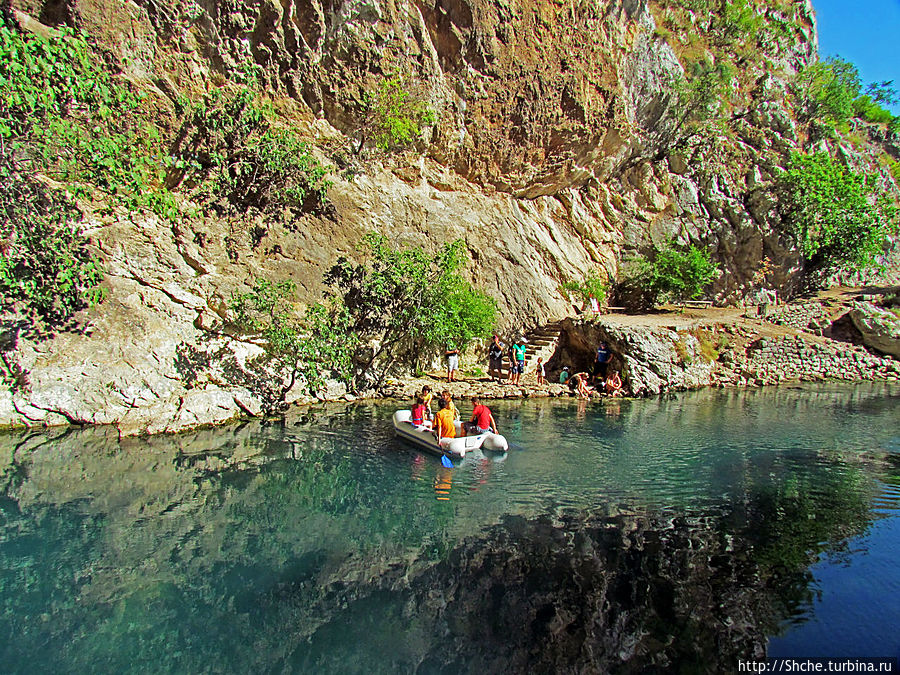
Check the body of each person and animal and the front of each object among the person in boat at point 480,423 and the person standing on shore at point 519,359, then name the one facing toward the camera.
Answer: the person standing on shore

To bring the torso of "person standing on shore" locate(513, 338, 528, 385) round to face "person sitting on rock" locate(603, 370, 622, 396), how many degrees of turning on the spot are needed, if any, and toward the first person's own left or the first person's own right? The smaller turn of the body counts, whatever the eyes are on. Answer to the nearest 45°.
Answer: approximately 90° to the first person's own left

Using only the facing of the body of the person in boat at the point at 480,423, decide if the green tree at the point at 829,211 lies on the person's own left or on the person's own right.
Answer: on the person's own right

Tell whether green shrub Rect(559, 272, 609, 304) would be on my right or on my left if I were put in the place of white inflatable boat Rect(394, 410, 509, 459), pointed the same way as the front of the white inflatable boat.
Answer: on my right

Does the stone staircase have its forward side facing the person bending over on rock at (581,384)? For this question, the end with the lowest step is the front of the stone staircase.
no

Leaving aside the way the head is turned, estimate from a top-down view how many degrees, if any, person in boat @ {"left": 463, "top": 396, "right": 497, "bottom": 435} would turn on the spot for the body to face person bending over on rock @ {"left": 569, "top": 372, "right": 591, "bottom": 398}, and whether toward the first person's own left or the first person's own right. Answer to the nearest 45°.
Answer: approximately 90° to the first person's own right

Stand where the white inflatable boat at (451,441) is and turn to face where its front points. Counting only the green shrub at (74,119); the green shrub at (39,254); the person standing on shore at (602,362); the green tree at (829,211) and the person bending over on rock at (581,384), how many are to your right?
3

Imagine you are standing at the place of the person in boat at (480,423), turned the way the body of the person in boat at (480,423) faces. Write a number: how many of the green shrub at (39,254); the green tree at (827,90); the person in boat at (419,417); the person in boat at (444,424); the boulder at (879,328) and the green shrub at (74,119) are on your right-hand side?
2

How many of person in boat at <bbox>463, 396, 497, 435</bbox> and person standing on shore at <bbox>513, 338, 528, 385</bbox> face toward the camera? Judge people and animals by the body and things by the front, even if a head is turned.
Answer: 1

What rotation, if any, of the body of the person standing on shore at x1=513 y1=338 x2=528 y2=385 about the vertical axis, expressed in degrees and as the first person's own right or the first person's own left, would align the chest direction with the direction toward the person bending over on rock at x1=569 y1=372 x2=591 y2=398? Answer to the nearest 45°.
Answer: approximately 90° to the first person's own left

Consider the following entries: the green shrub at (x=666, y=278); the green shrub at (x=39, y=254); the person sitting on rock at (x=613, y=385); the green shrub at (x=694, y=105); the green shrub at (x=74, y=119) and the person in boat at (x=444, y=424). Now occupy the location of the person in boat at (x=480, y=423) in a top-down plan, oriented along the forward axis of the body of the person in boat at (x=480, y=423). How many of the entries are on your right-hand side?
3

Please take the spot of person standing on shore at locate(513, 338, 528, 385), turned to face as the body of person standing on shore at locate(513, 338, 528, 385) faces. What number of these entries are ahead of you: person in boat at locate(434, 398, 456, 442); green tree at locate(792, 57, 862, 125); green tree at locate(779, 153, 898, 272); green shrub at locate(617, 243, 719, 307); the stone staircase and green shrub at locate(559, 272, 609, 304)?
1

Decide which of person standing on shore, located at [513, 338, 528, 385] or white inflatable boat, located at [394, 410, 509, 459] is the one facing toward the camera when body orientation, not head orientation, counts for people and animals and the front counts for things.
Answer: the person standing on shore

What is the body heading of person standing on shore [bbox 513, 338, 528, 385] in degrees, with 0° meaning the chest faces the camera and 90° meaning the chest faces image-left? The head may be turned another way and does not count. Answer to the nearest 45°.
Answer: approximately 0°

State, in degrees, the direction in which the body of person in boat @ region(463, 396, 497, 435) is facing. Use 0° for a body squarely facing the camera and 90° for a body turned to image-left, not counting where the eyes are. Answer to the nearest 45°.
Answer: approximately 135°

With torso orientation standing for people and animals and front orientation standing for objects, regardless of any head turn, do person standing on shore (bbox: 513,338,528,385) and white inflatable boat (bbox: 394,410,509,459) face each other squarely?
no

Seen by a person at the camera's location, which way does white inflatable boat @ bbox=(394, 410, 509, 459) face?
facing away from the viewer and to the left of the viewer

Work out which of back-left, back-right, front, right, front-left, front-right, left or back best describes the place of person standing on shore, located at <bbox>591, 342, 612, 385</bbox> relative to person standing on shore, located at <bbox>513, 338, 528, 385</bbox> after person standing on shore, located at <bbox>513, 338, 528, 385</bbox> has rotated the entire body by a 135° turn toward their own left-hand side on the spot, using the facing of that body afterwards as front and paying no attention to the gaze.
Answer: front-right

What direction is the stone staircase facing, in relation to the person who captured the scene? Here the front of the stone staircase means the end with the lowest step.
facing the viewer and to the left of the viewer

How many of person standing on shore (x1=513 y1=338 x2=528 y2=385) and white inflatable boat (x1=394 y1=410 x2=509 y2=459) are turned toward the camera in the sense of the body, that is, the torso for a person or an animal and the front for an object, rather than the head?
1

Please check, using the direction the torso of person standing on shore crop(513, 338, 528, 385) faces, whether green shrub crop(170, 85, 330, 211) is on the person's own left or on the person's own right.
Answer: on the person's own right

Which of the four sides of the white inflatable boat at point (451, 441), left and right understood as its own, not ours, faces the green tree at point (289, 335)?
front
